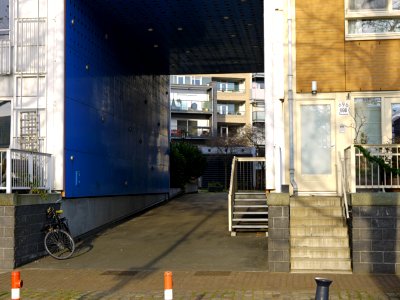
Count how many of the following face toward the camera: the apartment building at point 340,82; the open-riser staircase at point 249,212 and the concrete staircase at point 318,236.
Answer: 3

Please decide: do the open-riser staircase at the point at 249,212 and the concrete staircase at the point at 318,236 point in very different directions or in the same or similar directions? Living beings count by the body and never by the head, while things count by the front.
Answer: same or similar directions

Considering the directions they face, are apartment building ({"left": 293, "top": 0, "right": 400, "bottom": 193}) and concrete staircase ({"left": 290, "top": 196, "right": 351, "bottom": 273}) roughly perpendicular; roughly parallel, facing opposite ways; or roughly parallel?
roughly parallel

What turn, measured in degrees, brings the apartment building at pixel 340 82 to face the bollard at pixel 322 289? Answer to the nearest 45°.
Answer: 0° — it already faces it

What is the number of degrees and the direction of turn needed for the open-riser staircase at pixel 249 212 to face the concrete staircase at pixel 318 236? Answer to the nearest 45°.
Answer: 0° — it already faces it

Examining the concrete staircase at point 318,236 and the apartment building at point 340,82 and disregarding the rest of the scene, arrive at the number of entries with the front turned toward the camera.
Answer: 2

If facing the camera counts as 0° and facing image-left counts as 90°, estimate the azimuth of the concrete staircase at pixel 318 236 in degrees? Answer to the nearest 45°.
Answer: approximately 0°

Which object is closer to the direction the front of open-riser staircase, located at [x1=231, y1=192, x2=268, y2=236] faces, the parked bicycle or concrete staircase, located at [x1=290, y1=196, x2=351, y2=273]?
the concrete staircase

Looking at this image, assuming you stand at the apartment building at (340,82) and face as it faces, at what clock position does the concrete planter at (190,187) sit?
The concrete planter is roughly at 5 o'clock from the apartment building.

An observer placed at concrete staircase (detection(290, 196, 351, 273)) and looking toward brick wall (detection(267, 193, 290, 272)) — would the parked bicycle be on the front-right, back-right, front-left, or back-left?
front-right

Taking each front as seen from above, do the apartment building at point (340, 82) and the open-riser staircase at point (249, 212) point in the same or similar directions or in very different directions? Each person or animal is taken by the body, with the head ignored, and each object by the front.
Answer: same or similar directions

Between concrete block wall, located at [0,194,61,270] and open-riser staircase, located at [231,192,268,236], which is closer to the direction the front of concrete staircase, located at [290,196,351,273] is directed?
the concrete block wall

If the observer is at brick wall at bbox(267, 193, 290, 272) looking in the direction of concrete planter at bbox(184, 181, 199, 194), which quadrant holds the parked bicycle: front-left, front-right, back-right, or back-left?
front-left

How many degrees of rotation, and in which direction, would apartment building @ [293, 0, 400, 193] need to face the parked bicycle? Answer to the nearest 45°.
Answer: approximately 90° to its right

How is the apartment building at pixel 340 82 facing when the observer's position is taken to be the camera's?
facing the viewer

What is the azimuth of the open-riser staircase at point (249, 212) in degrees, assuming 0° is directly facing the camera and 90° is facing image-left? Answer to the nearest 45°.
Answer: approximately 0°

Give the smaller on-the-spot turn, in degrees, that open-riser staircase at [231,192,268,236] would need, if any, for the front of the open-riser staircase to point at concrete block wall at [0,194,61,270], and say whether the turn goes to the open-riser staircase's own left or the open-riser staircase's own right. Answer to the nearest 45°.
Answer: approximately 45° to the open-riser staircase's own right

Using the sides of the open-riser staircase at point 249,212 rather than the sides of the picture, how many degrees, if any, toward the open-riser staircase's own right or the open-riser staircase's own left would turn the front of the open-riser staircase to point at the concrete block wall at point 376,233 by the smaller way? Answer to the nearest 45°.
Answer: approximately 45° to the open-riser staircase's own left
